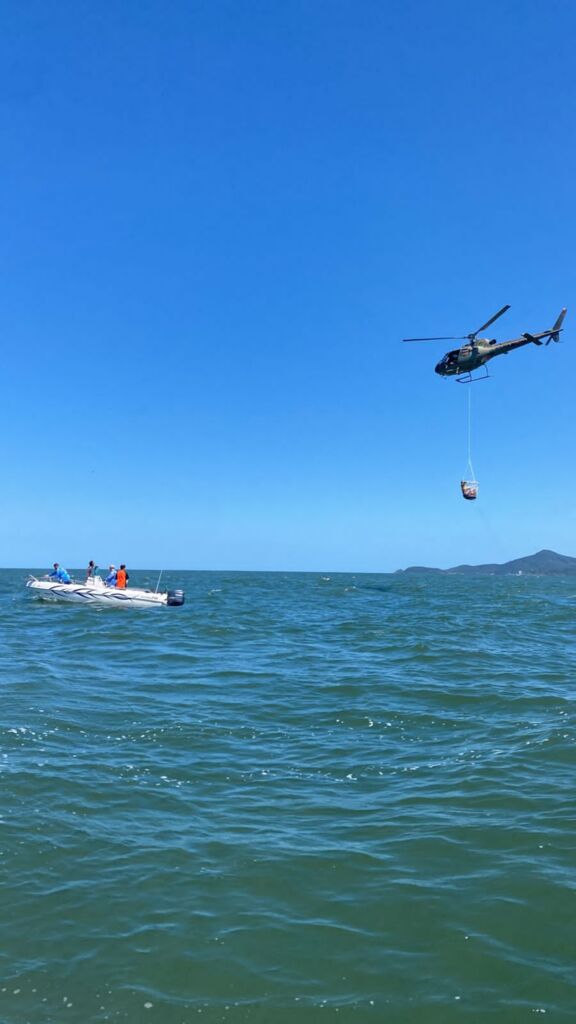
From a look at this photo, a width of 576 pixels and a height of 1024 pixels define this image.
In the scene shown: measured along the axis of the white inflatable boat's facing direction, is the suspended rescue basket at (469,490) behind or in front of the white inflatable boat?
behind

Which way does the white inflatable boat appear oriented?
to the viewer's left

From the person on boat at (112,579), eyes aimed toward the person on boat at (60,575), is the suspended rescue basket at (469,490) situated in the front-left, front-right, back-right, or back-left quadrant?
back-right
